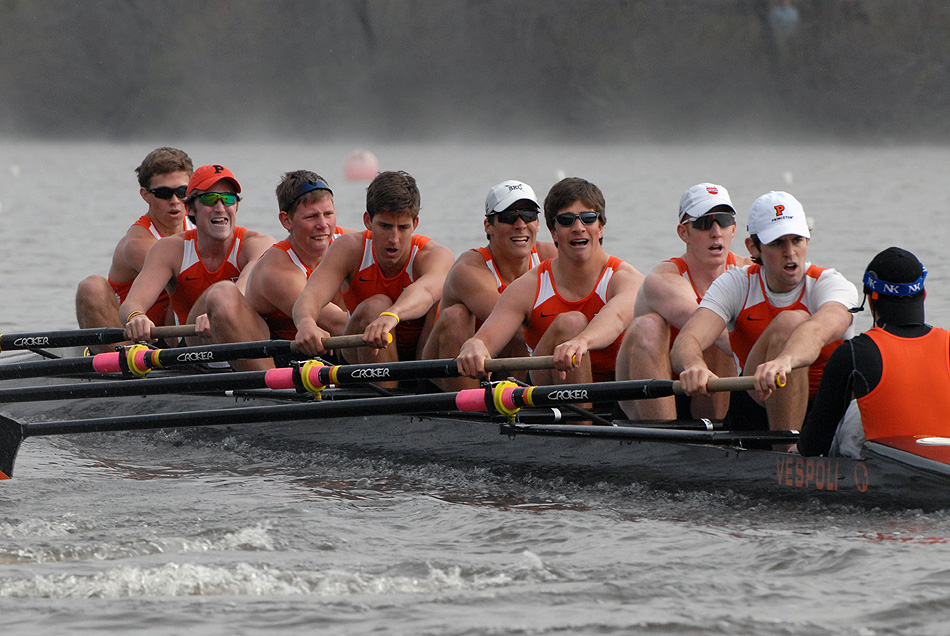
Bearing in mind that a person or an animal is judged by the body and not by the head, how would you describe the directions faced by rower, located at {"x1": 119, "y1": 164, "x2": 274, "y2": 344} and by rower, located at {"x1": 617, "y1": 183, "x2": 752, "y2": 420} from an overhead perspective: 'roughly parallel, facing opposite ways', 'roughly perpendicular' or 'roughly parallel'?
roughly parallel

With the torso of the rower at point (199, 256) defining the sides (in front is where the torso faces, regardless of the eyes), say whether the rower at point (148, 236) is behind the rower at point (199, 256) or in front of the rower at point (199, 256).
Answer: behind

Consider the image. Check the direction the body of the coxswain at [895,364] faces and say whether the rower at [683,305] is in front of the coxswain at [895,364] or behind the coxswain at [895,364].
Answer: in front

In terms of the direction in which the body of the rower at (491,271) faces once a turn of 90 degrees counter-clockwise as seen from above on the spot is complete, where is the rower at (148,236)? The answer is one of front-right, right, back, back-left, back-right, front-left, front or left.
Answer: left

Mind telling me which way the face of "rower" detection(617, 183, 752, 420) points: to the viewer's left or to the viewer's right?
to the viewer's right

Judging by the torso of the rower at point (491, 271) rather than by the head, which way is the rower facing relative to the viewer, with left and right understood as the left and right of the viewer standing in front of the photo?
facing the viewer and to the right of the viewer

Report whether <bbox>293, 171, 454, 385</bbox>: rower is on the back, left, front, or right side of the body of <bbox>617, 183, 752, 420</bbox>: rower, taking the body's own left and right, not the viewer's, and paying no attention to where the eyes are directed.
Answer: back

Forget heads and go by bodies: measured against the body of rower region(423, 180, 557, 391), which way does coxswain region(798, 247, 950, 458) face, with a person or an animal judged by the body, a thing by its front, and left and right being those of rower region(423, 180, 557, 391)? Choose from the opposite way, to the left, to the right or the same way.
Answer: the opposite way

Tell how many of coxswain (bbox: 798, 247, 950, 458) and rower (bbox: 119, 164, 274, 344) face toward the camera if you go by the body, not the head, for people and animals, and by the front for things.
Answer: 1

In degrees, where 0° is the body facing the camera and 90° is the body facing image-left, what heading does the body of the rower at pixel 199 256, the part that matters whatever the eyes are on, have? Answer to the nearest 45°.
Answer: approximately 0°

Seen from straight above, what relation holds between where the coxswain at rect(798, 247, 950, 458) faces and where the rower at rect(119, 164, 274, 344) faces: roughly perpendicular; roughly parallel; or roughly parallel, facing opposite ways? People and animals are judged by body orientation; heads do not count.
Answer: roughly parallel, facing opposite ways

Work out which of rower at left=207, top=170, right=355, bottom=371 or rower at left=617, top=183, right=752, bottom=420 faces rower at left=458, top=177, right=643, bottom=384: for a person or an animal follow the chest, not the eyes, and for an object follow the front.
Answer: rower at left=207, top=170, right=355, bottom=371

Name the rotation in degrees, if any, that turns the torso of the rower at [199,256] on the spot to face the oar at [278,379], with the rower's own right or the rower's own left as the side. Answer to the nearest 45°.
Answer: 0° — they already face it

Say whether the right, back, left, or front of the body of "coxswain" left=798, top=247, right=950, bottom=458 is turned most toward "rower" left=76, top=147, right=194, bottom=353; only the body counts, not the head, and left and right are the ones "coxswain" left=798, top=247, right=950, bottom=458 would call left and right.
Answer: front

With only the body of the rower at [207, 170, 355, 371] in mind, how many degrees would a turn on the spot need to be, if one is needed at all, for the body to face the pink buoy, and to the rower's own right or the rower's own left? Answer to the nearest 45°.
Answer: approximately 135° to the rower's own left

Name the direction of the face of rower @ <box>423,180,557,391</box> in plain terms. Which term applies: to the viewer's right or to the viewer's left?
to the viewer's right

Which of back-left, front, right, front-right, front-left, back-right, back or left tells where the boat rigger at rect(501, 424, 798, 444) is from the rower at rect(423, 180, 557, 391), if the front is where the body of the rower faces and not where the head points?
front
